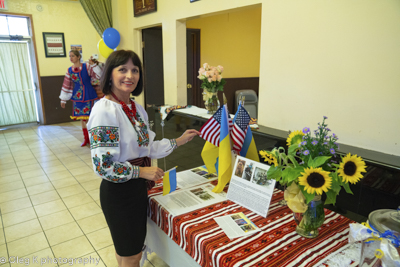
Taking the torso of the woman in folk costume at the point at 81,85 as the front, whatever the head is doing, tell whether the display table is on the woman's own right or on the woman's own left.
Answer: on the woman's own left

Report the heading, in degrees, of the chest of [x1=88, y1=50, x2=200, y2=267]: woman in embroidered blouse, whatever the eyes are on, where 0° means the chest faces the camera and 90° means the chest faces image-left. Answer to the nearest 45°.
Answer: approximately 315°

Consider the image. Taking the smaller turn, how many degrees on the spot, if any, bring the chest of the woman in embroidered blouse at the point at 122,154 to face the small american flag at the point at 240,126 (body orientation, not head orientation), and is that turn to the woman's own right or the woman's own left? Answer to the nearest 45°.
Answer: approximately 45° to the woman's own left

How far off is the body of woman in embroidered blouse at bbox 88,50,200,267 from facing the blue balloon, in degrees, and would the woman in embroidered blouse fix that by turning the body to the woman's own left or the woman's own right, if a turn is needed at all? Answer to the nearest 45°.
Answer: approximately 135° to the woman's own left

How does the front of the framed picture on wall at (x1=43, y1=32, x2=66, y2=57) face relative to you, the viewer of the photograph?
facing the viewer

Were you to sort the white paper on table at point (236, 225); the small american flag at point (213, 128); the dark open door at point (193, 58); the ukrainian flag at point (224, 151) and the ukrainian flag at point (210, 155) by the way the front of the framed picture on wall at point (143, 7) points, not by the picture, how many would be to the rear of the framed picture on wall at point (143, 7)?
1

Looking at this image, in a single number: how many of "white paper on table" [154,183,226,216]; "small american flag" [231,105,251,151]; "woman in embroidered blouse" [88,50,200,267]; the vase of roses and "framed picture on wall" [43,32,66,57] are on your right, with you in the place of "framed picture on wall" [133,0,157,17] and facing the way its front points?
1

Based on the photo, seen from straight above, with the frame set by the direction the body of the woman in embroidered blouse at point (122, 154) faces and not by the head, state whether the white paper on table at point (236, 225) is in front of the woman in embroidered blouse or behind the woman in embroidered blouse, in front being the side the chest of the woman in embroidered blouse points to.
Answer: in front

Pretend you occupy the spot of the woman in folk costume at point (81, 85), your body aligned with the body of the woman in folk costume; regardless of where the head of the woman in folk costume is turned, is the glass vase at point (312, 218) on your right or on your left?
on your left

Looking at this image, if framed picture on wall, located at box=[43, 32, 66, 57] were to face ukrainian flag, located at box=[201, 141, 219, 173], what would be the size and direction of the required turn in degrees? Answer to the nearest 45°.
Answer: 0° — it already faces it

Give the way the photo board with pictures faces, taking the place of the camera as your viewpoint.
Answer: facing the viewer and to the left of the viewer

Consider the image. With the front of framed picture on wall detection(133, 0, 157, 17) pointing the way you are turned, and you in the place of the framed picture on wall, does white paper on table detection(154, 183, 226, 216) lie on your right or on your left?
on your left

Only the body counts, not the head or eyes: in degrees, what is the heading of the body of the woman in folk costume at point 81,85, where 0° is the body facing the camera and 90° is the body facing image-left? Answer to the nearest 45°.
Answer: approximately 45°

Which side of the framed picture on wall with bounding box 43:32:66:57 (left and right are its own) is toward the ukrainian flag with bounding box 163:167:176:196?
front

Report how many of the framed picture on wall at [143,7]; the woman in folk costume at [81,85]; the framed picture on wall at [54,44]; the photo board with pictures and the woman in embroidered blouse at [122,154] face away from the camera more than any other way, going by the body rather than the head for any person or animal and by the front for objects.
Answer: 0

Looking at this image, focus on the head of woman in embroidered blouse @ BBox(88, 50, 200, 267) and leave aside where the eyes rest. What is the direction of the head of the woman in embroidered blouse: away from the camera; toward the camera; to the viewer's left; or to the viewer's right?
toward the camera

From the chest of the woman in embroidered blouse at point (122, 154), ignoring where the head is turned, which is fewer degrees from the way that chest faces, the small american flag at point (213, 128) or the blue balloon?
the small american flag
